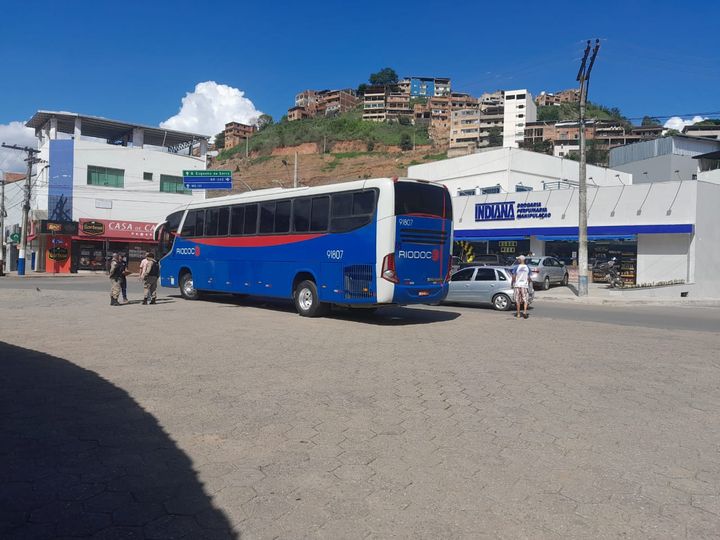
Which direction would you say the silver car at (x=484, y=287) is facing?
to the viewer's left

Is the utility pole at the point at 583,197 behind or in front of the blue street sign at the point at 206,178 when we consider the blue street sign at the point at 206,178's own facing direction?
in front

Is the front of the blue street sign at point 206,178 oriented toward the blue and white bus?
yes

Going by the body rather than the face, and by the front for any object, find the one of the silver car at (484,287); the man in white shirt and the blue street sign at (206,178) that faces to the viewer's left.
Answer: the silver car

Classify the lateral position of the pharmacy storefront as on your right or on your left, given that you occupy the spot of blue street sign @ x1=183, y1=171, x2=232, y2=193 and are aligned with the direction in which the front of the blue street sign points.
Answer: on your left

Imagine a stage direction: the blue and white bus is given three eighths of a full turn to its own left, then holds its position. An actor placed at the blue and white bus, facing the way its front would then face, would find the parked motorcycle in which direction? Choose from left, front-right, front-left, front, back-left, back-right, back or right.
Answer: back-left

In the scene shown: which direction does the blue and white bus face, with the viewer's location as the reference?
facing away from the viewer and to the left of the viewer

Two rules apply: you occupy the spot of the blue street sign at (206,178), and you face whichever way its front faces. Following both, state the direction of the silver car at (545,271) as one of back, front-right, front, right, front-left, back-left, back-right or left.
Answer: front-left
